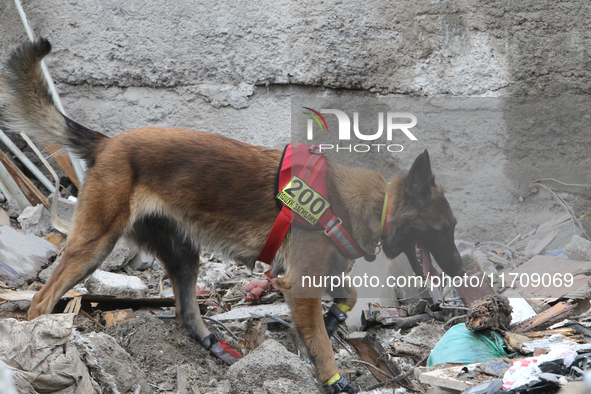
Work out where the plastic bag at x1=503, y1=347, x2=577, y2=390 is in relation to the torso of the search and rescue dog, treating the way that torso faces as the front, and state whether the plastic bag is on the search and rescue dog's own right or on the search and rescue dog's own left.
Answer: on the search and rescue dog's own right

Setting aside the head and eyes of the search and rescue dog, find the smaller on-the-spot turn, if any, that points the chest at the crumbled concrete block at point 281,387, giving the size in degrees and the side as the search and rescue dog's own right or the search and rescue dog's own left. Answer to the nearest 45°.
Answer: approximately 90° to the search and rescue dog's own right

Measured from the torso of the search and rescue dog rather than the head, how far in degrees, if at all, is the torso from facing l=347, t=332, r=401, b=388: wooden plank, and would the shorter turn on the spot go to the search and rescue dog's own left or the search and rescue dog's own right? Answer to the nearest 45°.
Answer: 0° — it already faces it

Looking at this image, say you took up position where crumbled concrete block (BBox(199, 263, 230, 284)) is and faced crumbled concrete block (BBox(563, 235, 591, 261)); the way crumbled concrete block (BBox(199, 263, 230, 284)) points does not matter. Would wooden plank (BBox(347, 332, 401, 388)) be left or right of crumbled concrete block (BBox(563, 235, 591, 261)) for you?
right

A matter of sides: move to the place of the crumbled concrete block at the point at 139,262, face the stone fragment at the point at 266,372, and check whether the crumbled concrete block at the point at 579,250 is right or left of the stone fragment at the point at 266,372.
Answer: left

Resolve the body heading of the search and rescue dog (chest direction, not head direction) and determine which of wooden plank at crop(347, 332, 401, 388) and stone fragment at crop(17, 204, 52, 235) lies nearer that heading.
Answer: the wooden plank

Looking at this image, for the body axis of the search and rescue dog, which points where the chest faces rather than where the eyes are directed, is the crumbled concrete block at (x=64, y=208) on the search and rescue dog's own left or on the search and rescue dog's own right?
on the search and rescue dog's own left

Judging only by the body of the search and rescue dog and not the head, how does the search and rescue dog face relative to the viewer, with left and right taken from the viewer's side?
facing to the right of the viewer

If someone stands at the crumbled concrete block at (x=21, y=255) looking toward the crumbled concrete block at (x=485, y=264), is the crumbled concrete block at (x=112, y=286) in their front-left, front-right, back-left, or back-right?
front-right

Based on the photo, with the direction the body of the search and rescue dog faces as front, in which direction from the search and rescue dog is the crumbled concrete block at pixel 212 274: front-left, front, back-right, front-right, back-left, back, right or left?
left

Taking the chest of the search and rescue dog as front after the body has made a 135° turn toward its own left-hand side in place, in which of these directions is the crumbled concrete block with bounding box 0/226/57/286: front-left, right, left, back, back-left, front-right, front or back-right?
front

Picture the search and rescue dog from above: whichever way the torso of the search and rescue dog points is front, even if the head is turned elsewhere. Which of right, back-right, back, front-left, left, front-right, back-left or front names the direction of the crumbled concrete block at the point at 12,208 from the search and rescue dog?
back-left
